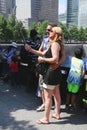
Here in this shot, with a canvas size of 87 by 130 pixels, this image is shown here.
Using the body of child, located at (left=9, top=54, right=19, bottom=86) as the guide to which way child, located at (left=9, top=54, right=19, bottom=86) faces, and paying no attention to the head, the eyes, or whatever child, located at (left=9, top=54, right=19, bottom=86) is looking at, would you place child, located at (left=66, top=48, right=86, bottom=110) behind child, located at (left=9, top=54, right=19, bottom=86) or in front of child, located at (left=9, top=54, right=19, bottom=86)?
behind

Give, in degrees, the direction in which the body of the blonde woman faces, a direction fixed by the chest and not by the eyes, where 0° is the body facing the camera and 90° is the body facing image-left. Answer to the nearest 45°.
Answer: approximately 90°

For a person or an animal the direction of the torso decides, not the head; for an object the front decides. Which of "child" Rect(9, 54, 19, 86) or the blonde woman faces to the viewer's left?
the blonde woman

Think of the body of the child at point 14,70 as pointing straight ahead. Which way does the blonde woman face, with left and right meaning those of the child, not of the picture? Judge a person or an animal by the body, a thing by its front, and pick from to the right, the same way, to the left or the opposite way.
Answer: to the left

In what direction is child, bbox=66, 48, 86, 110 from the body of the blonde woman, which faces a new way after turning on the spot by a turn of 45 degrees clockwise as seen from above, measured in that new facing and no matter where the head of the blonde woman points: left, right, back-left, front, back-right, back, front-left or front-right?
right

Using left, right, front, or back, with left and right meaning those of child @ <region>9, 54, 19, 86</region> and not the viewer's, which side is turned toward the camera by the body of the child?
back
